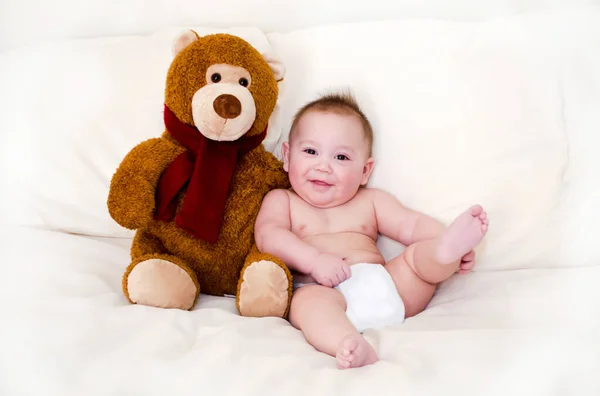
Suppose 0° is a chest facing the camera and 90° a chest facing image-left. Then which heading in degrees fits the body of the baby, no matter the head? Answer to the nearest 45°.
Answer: approximately 0°

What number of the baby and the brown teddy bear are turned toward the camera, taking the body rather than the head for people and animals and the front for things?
2
